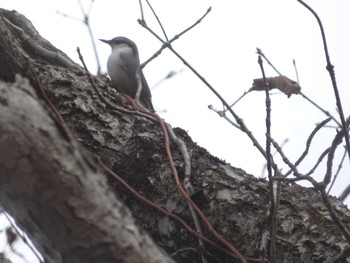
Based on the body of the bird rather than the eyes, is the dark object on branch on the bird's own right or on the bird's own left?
on the bird's own left

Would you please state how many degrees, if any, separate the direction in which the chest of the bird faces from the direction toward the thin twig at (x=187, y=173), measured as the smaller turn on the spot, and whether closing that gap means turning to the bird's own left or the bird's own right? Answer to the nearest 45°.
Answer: approximately 90° to the bird's own left
